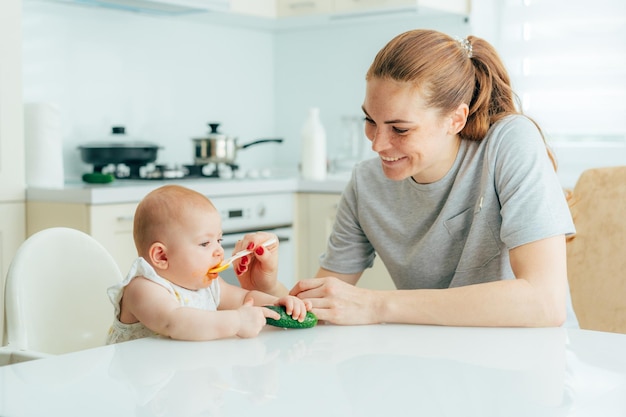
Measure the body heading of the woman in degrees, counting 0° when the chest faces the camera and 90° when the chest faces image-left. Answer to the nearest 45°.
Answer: approximately 45°

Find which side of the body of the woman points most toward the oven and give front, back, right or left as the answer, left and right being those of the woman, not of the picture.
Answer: right

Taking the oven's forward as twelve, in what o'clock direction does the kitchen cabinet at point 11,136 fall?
The kitchen cabinet is roughly at 2 o'clock from the oven.

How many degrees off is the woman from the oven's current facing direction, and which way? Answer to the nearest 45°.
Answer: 0° — it already faces them

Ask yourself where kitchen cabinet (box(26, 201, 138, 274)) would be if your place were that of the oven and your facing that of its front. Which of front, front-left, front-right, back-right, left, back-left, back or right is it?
front-right

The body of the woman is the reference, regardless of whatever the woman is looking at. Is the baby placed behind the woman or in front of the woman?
in front

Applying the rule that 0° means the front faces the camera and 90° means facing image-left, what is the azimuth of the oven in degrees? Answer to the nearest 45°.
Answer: approximately 0°

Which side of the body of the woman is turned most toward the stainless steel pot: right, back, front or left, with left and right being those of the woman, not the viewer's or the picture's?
right

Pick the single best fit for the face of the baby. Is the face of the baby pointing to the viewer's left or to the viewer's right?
to the viewer's right
